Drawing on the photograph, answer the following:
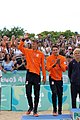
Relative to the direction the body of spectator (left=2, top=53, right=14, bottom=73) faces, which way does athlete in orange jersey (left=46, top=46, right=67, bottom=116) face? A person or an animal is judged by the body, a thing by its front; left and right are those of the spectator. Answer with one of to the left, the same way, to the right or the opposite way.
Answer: the same way

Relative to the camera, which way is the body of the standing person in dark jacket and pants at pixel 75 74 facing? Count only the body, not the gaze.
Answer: toward the camera

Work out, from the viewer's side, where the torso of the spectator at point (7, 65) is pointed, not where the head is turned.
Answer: toward the camera

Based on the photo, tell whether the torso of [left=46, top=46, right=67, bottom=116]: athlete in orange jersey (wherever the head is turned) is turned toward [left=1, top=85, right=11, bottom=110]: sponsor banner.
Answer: no

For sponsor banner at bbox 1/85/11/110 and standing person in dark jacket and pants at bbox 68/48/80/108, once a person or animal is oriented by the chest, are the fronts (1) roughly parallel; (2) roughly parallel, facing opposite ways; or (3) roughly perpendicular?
roughly parallel

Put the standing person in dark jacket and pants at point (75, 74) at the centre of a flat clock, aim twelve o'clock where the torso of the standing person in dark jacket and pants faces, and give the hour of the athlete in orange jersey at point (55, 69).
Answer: The athlete in orange jersey is roughly at 3 o'clock from the standing person in dark jacket and pants.

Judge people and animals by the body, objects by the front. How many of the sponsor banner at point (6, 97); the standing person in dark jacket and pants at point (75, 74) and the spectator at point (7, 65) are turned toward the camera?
3

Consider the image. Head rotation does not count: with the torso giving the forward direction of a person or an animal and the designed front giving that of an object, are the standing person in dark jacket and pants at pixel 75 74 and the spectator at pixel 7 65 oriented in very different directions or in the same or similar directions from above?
same or similar directions

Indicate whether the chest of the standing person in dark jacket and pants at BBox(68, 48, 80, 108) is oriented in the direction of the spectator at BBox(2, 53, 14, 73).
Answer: no
